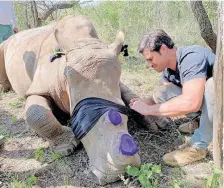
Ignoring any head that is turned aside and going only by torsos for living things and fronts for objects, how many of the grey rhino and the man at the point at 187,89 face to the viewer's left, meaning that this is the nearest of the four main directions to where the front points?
1

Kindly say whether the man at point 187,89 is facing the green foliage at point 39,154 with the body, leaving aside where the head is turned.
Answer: yes

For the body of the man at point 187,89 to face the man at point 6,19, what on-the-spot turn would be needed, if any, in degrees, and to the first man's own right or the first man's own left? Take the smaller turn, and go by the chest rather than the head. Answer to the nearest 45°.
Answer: approximately 45° to the first man's own right

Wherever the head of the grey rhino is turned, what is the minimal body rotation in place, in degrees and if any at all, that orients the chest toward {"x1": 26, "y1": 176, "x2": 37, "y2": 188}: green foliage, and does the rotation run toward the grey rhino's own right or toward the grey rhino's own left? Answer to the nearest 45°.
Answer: approximately 90° to the grey rhino's own right

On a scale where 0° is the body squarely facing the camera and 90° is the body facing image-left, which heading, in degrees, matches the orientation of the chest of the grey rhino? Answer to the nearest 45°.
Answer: approximately 315°

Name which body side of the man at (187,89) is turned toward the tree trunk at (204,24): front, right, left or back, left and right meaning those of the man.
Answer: right

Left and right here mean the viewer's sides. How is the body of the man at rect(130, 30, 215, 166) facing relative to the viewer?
facing to the left of the viewer

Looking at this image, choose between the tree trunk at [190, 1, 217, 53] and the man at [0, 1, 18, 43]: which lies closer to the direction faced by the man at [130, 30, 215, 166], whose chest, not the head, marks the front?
the man

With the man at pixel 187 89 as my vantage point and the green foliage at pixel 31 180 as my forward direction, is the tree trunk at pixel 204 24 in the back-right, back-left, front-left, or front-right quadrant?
back-right

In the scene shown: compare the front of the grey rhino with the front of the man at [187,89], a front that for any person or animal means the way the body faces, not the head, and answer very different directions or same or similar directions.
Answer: very different directions
